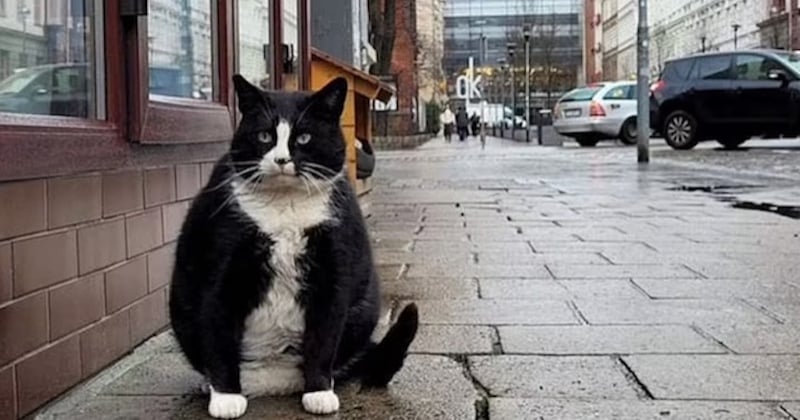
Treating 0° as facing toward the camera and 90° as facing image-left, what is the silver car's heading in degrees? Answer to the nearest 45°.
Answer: approximately 225°

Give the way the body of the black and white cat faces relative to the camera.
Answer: toward the camera

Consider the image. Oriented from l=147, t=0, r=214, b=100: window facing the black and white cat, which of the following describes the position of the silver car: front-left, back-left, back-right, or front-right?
back-left

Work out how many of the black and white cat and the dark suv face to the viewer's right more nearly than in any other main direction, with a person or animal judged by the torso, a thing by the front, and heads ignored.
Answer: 1

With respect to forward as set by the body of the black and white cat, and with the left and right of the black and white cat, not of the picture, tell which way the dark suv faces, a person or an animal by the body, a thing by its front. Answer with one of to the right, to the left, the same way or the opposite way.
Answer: to the left

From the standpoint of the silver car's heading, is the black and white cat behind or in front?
behind

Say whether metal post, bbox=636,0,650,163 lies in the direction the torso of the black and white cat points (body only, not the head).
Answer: no

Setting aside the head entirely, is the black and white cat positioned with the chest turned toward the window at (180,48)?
no

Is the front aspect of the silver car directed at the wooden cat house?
no

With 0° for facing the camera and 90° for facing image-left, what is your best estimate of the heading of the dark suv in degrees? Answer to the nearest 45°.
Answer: approximately 270°

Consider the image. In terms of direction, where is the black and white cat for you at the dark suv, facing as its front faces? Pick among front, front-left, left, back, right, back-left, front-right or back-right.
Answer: right

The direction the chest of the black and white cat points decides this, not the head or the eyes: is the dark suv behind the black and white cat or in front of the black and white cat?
behind

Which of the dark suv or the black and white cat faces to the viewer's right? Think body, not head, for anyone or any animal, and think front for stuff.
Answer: the dark suv
